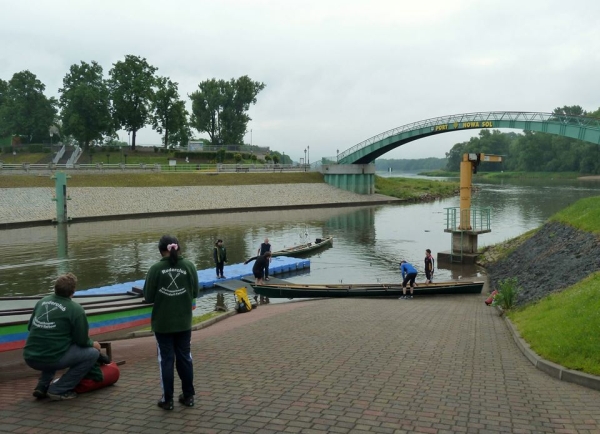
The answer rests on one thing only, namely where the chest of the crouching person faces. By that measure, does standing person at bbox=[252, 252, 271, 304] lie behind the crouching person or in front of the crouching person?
in front

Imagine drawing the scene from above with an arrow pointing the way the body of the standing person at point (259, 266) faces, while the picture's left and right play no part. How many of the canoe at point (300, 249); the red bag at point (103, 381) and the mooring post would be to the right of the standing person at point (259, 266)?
1

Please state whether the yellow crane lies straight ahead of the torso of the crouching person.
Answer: yes

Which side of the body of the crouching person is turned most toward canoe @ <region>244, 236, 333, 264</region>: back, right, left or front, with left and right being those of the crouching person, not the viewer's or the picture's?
front

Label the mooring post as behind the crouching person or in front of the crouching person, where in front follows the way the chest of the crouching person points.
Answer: in front

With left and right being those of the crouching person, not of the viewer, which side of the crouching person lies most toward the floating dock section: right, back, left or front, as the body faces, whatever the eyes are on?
front

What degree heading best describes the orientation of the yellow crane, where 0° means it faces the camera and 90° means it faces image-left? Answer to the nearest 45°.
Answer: approximately 270°

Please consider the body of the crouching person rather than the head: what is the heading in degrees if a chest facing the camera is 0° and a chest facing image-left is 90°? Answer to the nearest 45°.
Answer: approximately 225°
